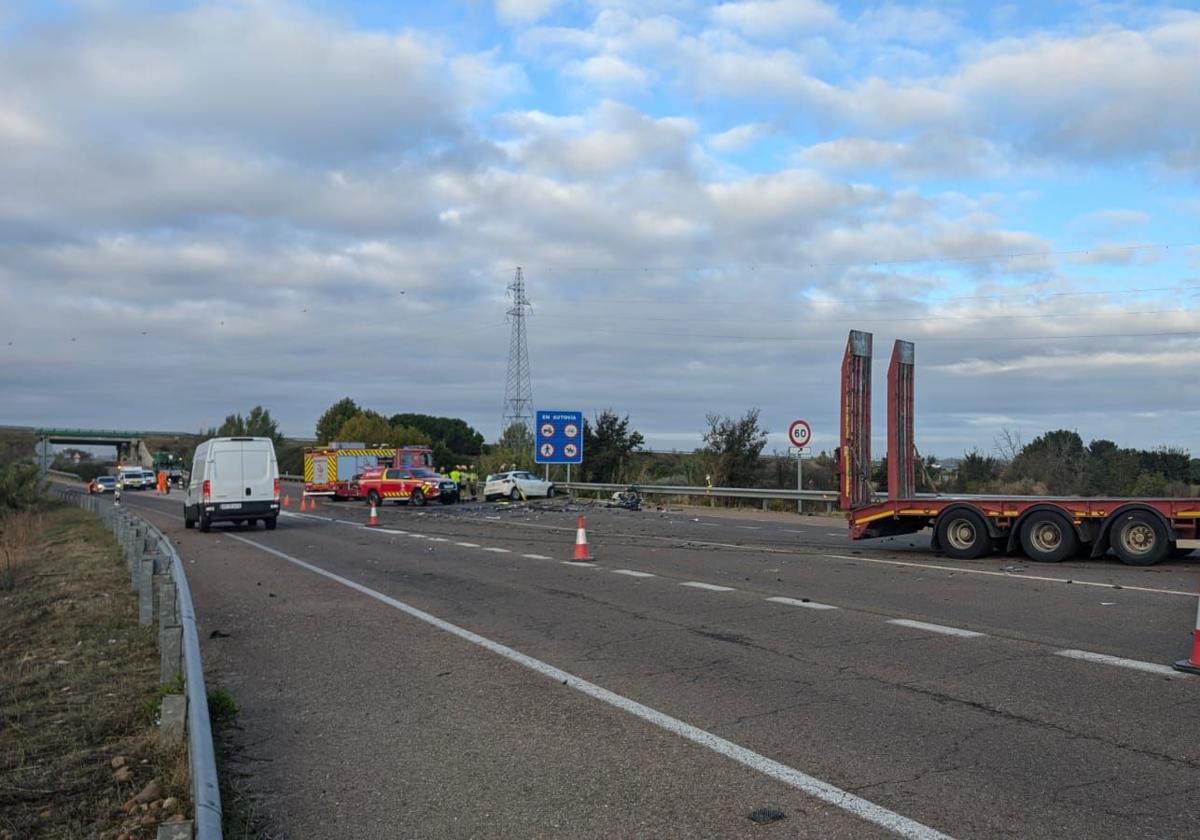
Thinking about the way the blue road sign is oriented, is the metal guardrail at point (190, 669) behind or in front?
in front

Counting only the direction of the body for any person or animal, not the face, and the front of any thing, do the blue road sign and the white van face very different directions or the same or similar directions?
very different directions

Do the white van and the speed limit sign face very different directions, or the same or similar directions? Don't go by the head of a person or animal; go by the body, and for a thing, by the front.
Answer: very different directions

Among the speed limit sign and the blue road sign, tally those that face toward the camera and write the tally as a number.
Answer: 2

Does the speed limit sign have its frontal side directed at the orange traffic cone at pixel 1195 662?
yes

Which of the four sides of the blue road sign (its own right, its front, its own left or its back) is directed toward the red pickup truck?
right

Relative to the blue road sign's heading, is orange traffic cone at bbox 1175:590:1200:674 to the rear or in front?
in front

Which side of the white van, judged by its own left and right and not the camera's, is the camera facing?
back

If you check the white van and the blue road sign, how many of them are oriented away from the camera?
1

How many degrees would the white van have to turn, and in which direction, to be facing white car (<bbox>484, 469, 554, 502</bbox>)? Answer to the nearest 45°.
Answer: approximately 45° to its right

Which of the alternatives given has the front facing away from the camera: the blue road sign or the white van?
the white van

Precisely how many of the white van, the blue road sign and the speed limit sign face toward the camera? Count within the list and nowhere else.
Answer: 2
